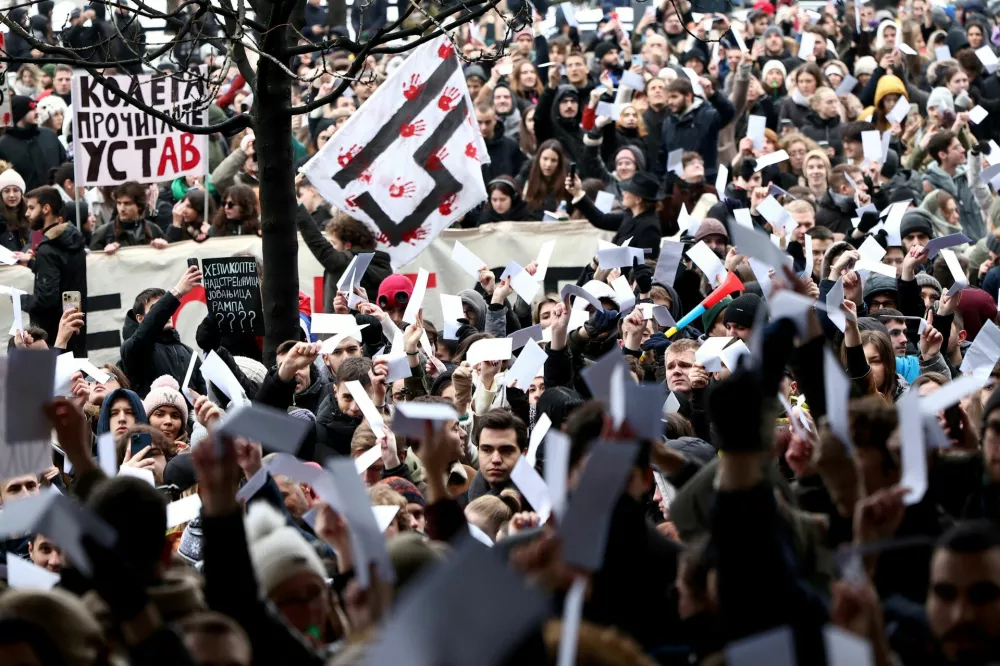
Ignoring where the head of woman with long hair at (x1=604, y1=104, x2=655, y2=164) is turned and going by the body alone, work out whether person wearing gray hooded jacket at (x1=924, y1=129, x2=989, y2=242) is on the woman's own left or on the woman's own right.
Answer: on the woman's own left

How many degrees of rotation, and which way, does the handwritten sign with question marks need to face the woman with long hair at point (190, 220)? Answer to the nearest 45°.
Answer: approximately 180°

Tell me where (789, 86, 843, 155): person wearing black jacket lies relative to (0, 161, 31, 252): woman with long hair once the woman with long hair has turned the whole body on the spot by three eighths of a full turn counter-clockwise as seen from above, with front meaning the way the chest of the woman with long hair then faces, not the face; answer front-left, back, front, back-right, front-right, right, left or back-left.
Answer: front-right

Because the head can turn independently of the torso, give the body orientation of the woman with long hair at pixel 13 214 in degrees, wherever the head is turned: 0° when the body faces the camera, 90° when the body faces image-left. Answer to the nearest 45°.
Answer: approximately 0°

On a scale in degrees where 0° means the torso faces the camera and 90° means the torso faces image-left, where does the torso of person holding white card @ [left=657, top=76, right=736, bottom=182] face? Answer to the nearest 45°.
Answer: approximately 45°

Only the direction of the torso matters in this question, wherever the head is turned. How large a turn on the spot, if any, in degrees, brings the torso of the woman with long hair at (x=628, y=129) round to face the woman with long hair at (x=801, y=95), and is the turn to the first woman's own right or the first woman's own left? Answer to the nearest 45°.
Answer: approximately 135° to the first woman's own left

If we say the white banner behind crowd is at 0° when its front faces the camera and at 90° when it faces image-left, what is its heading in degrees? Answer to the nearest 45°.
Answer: approximately 0°

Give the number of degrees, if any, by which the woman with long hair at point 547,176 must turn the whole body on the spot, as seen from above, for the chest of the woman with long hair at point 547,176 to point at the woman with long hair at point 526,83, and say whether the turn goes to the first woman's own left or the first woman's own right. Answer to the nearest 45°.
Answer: approximately 180°
